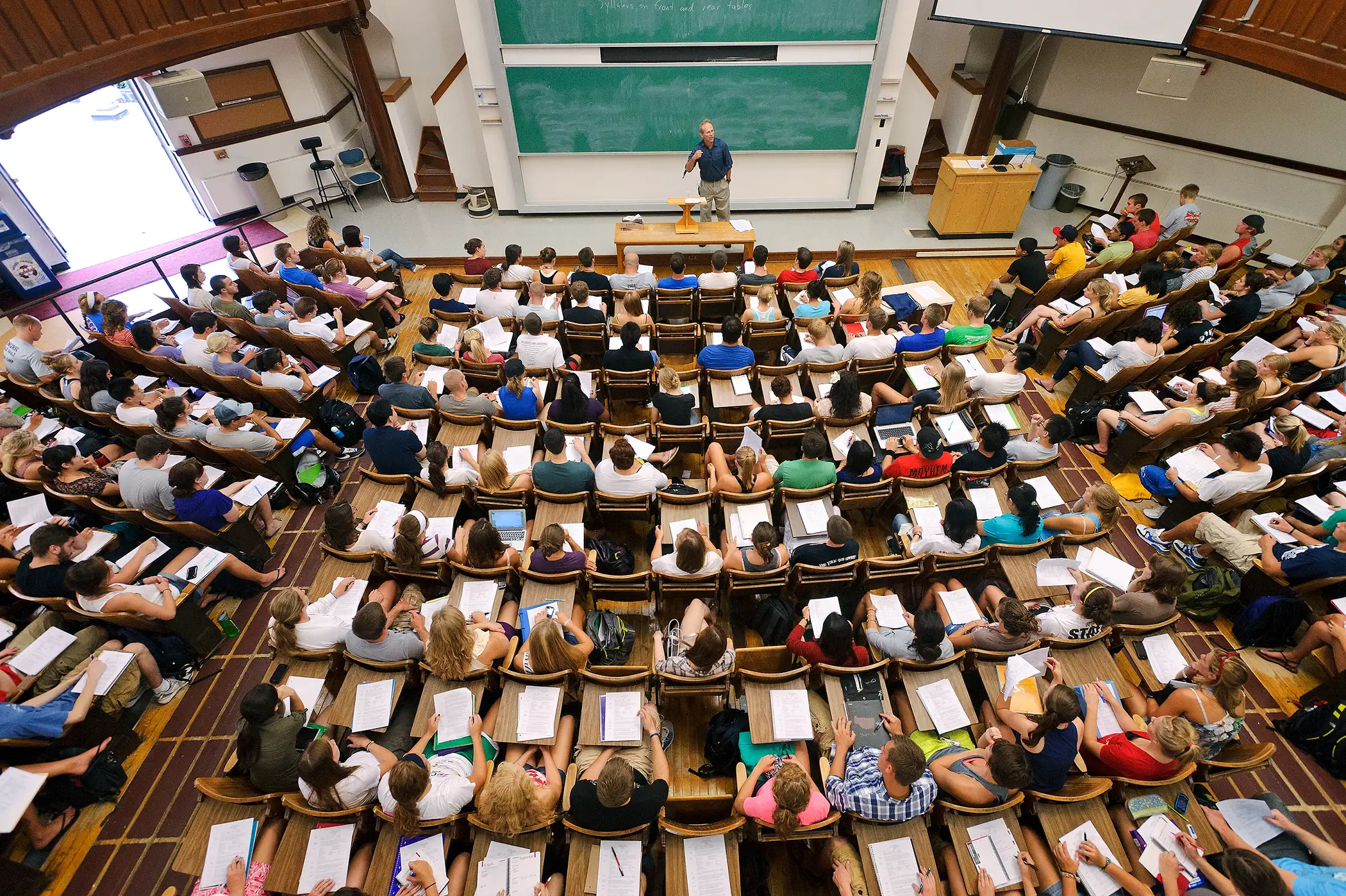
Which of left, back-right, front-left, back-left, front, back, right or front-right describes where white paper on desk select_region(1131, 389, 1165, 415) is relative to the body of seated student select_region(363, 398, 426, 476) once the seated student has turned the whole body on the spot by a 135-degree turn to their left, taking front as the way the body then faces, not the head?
back-left

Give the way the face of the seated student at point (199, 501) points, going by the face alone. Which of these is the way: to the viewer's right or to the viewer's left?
to the viewer's right

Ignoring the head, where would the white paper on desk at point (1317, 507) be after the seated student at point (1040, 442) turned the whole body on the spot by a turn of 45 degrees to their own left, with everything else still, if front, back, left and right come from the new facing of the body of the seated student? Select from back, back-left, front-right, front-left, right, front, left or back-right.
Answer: back-right

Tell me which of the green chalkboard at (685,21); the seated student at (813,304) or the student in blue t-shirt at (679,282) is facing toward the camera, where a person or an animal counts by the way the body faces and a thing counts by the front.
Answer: the green chalkboard

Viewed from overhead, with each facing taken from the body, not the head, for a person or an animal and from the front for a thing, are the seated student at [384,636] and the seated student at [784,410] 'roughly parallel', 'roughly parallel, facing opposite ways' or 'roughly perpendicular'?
roughly parallel

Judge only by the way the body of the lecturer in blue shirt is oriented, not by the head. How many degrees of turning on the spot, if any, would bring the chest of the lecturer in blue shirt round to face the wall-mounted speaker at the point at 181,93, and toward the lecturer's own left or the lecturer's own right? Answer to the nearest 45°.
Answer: approximately 90° to the lecturer's own right

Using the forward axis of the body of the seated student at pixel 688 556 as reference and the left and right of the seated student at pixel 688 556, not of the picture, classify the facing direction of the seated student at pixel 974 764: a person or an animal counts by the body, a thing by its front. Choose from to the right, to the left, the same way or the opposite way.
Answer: the same way

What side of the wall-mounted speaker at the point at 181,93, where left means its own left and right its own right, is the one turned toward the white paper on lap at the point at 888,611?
front

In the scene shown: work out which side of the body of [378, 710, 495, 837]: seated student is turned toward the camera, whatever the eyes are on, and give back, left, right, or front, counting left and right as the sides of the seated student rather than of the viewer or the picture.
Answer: back

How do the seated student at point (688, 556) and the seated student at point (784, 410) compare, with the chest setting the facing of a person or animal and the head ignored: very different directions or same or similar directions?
same or similar directions

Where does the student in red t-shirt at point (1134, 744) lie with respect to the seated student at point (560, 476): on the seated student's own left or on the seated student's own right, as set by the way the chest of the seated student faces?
on the seated student's own right

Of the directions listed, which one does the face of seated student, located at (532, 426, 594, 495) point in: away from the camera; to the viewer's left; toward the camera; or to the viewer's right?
away from the camera

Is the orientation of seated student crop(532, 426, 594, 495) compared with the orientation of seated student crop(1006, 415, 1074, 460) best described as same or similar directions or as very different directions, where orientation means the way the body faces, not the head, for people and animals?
same or similar directions
